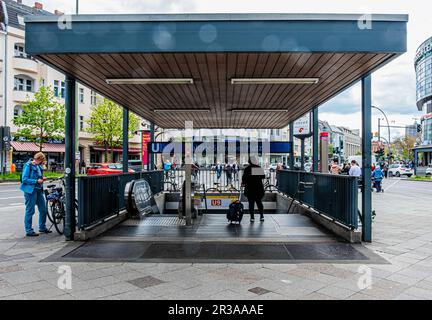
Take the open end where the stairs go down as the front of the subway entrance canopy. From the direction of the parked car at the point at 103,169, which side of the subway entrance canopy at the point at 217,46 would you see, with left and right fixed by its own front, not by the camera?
back

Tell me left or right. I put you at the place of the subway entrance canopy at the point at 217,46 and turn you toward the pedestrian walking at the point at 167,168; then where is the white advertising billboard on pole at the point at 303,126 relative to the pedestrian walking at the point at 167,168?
right

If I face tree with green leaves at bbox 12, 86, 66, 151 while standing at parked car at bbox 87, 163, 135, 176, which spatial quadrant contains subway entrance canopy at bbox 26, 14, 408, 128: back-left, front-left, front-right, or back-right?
back-left

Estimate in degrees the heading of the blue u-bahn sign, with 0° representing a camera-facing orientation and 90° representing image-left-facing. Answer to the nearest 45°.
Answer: approximately 0°

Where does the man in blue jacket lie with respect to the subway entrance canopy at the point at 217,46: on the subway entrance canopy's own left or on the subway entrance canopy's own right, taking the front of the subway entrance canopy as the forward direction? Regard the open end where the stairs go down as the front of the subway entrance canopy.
on the subway entrance canopy's own right
